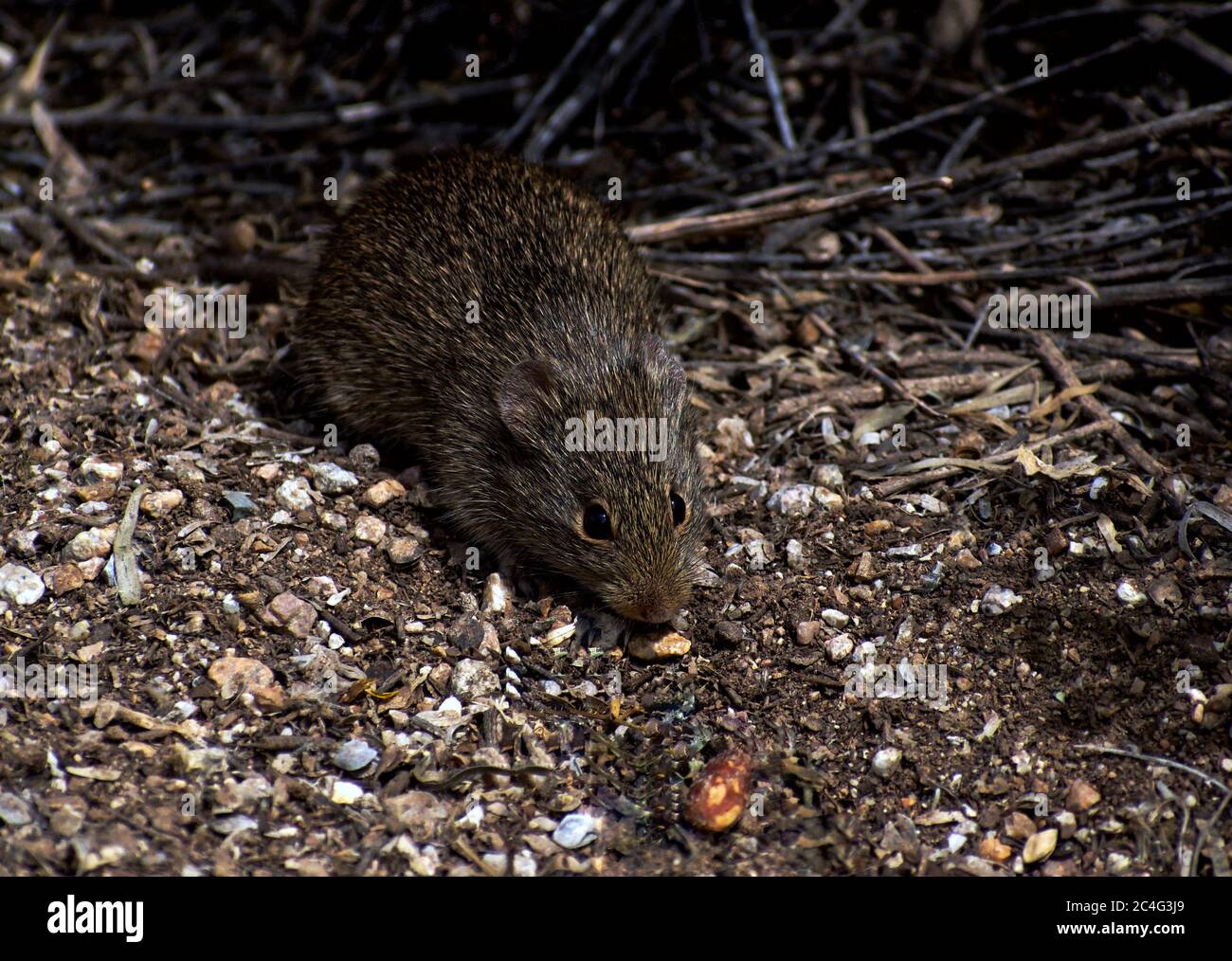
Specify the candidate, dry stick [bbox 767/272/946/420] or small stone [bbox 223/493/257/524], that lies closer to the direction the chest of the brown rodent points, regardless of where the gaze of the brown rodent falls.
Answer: the dry stick

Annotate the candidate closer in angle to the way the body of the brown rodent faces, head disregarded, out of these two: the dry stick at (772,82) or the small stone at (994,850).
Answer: the small stone

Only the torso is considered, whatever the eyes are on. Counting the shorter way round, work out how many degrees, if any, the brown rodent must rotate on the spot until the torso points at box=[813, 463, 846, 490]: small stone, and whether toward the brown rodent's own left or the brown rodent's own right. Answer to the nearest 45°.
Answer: approximately 45° to the brown rodent's own left

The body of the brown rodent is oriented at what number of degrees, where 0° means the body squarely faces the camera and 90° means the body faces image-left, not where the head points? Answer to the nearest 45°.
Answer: approximately 315°

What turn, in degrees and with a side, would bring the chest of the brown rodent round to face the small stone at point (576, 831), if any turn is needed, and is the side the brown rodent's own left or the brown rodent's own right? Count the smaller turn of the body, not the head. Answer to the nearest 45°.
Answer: approximately 45° to the brown rodent's own right
